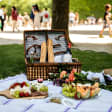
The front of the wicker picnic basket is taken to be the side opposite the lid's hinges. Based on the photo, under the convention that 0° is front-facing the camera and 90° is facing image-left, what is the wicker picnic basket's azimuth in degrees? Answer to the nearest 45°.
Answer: approximately 0°

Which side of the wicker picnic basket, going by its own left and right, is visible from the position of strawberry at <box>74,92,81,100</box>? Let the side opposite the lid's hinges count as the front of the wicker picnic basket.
front
